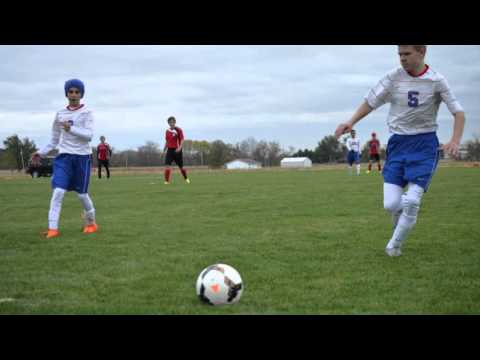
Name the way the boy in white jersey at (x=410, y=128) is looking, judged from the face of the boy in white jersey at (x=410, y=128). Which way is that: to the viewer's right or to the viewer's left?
to the viewer's left

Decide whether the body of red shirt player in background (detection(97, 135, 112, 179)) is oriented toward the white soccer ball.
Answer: yes

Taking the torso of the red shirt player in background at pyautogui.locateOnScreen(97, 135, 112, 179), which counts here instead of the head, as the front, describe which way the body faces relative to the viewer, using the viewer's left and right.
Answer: facing the viewer

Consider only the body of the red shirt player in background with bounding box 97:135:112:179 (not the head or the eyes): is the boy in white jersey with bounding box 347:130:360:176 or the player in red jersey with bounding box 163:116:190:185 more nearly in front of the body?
the player in red jersey

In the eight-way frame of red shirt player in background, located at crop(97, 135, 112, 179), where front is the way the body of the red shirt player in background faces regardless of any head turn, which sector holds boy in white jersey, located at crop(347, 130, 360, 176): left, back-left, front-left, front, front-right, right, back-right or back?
left

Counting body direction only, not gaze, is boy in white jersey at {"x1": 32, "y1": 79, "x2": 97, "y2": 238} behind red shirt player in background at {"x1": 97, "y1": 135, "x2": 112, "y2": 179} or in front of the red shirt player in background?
in front

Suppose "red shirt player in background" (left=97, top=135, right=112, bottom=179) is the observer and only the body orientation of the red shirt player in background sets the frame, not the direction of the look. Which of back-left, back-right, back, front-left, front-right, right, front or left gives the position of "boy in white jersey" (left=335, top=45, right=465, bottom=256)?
front
